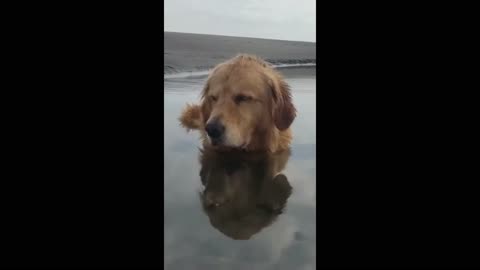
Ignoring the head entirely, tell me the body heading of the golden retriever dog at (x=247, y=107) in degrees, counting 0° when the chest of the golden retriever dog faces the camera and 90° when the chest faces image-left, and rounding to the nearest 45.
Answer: approximately 45°
